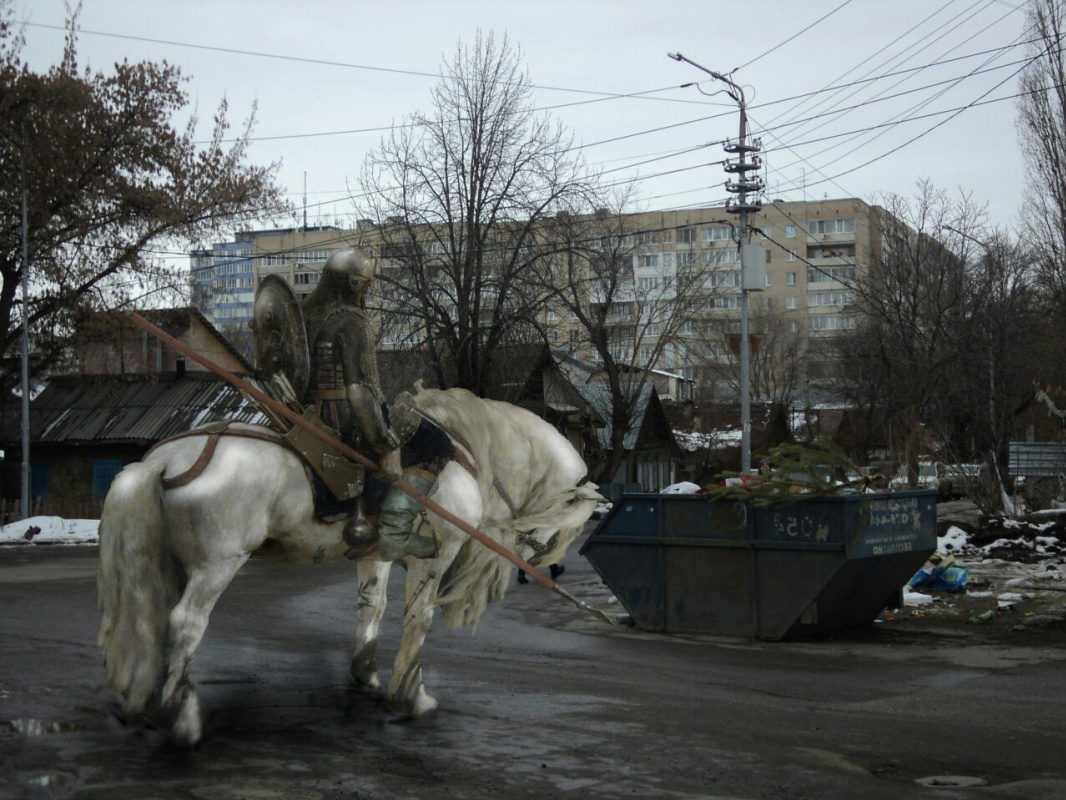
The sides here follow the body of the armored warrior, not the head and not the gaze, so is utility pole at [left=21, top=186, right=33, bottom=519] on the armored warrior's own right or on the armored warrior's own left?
on the armored warrior's own left

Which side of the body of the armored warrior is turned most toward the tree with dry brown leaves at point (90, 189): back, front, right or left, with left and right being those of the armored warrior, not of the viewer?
left

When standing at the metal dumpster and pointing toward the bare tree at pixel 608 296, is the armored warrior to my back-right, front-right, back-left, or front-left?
back-left

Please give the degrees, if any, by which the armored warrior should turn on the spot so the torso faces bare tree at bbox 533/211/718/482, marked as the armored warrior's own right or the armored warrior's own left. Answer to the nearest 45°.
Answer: approximately 90° to the armored warrior's own left

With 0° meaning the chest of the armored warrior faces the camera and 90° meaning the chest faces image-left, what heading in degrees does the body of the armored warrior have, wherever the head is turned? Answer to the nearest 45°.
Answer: approximately 270°

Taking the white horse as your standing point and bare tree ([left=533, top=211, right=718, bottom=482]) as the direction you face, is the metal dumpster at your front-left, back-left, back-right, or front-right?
front-right

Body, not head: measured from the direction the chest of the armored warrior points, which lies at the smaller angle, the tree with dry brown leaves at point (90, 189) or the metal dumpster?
the metal dumpster

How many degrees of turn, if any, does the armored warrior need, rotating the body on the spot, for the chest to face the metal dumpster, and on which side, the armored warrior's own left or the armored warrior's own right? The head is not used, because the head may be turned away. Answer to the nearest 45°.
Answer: approximately 45° to the armored warrior's own left
